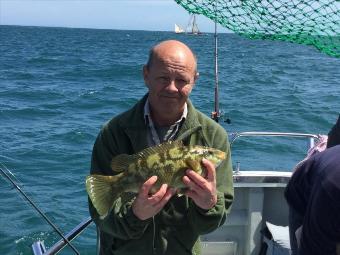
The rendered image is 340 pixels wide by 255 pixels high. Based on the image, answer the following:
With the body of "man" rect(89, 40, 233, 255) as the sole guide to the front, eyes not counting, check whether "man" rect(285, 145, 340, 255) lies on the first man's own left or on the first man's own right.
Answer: on the first man's own left

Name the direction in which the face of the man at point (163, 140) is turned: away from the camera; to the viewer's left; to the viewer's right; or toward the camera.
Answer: toward the camera

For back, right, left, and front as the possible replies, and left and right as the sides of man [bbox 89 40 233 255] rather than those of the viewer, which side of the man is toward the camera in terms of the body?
front
